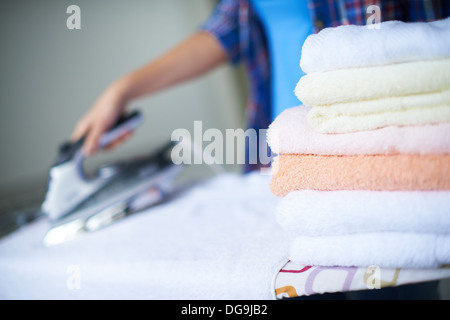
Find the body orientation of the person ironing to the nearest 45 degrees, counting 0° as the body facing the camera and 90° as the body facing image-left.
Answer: approximately 0°

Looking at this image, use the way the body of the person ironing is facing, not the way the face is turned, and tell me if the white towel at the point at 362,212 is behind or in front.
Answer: in front

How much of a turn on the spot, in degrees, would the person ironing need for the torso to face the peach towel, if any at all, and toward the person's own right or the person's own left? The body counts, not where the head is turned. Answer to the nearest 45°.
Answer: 0° — they already face it

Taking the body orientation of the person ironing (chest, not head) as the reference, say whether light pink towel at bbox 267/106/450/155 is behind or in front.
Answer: in front

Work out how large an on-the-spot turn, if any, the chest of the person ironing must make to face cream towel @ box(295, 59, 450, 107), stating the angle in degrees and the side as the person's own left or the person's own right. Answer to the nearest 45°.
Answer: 0° — they already face it

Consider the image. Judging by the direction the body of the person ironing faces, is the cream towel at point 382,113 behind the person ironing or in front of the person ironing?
in front
